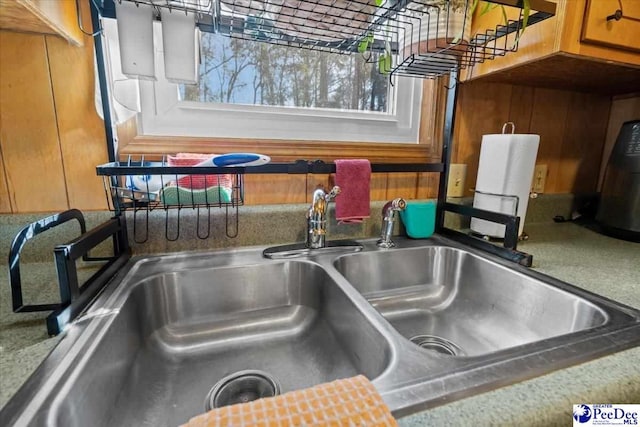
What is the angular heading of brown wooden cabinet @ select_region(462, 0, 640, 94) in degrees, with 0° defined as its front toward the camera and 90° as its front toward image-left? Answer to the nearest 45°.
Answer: approximately 315°

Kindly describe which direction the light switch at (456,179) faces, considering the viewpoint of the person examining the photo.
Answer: facing the viewer

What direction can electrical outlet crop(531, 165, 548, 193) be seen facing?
toward the camera

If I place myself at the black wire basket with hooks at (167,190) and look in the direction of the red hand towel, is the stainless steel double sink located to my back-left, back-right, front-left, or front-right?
front-right

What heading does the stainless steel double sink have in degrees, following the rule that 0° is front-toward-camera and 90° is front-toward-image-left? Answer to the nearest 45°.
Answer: approximately 0°

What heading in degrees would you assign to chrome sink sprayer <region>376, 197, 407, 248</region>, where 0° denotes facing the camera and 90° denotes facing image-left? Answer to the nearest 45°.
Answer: approximately 315°

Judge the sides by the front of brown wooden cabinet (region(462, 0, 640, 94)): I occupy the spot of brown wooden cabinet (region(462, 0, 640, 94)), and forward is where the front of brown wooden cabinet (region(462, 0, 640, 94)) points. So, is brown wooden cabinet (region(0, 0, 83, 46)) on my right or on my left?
on my right

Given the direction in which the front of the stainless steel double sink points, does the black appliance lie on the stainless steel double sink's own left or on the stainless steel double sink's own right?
on the stainless steel double sink's own left

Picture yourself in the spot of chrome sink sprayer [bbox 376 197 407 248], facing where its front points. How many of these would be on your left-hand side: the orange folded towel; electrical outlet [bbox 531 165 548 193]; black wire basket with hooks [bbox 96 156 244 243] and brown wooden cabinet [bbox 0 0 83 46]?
1

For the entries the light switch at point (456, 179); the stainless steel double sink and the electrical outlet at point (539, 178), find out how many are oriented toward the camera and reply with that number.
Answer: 3
